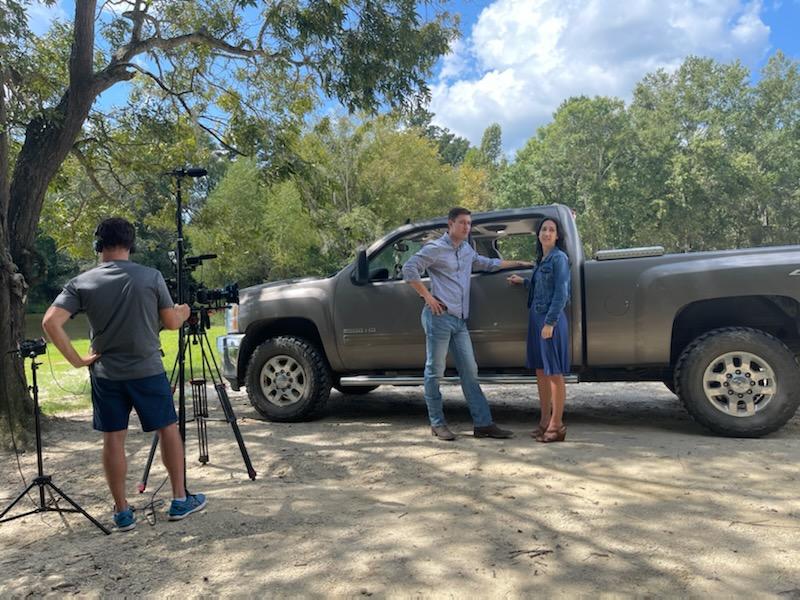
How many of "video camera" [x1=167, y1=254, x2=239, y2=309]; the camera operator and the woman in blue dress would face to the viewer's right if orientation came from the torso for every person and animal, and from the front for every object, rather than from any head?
1

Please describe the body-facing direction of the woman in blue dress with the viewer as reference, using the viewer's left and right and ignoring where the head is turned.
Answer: facing the viewer and to the left of the viewer

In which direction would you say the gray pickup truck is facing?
to the viewer's left

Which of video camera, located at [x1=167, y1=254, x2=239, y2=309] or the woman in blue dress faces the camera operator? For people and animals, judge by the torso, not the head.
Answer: the woman in blue dress

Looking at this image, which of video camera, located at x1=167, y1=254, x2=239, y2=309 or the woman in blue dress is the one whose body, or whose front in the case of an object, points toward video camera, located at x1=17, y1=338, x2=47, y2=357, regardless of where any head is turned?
the woman in blue dress

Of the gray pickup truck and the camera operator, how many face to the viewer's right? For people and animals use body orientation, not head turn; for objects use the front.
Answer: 0

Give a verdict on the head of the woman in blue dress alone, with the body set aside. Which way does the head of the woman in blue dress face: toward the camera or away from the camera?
toward the camera

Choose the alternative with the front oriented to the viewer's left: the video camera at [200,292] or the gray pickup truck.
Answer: the gray pickup truck

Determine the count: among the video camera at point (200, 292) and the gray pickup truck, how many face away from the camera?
0

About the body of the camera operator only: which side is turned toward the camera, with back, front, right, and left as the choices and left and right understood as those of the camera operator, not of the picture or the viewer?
back

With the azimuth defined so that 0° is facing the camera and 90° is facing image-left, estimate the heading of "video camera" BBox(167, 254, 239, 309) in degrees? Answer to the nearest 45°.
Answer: approximately 270°

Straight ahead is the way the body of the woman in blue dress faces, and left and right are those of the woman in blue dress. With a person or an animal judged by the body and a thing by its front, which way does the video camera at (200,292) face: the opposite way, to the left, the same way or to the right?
the opposite way
